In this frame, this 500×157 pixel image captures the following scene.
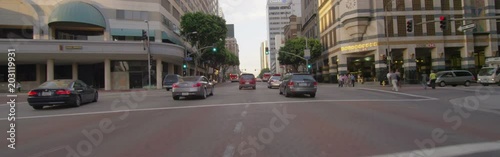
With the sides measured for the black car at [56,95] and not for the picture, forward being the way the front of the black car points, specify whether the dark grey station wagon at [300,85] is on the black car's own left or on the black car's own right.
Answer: on the black car's own right

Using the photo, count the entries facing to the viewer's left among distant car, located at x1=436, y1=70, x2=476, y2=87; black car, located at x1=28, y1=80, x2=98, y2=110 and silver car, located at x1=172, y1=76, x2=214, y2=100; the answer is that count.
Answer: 1

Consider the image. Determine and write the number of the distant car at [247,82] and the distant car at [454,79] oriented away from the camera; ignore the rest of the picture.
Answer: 1

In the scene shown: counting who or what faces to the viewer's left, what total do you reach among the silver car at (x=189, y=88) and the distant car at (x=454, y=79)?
1

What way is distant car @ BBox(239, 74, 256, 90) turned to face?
away from the camera

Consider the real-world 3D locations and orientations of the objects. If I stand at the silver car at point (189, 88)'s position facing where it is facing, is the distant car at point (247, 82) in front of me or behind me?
in front

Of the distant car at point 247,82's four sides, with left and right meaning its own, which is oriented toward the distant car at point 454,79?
right

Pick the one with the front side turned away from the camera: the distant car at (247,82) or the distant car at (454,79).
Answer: the distant car at (247,82)

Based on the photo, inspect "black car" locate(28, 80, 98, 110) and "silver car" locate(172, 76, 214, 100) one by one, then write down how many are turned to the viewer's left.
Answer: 0

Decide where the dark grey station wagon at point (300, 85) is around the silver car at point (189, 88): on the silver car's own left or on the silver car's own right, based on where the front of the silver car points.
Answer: on the silver car's own right

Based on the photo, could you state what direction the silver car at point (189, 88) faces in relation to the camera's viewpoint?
facing away from the viewer and to the right of the viewer
